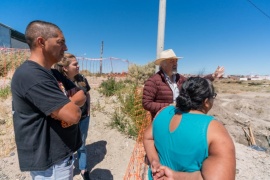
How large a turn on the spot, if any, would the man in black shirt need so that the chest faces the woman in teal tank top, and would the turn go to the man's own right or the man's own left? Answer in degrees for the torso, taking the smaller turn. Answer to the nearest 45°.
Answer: approximately 45° to the man's own right

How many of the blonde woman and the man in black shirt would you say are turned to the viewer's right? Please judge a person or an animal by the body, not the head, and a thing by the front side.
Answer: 2

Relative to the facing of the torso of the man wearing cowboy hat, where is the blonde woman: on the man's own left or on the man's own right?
on the man's own right

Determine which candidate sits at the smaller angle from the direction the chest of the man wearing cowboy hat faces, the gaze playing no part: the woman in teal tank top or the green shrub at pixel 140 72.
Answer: the woman in teal tank top

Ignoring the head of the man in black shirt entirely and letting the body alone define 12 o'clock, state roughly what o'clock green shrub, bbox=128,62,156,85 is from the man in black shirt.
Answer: The green shrub is roughly at 10 o'clock from the man in black shirt.

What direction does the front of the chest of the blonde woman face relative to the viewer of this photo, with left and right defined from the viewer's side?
facing to the right of the viewer

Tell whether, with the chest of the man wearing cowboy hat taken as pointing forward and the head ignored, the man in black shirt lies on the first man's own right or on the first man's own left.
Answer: on the first man's own right
